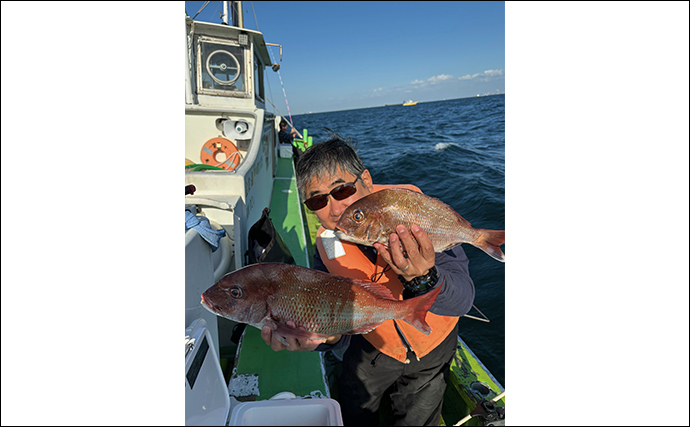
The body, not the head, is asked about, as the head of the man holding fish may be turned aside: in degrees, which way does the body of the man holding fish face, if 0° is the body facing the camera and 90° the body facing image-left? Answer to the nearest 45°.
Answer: approximately 0°

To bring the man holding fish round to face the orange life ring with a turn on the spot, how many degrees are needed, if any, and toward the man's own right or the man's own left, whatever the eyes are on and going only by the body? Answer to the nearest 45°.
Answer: approximately 135° to the man's own right
